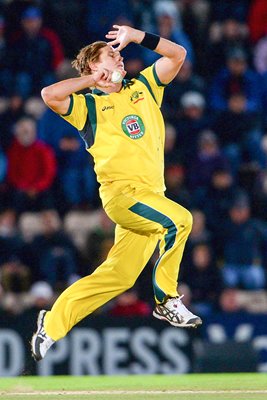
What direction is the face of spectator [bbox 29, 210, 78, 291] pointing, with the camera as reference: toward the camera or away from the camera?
toward the camera

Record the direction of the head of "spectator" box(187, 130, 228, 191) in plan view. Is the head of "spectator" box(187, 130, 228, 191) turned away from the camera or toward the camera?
toward the camera

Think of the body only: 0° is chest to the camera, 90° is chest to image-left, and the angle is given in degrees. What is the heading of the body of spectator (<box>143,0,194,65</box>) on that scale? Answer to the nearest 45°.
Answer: approximately 0°

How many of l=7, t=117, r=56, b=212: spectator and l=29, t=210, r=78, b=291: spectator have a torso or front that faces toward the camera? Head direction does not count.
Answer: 2

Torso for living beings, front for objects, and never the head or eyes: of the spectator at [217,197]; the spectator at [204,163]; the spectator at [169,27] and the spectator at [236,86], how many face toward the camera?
4

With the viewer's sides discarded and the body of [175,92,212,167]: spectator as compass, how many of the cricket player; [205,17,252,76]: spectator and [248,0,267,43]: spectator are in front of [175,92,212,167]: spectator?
1

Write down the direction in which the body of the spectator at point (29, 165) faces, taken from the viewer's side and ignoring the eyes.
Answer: toward the camera

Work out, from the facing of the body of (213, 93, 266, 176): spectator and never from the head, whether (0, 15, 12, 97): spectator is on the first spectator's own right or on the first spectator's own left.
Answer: on the first spectator's own right

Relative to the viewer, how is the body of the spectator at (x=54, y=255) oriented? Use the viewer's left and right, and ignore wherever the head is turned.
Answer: facing the viewer

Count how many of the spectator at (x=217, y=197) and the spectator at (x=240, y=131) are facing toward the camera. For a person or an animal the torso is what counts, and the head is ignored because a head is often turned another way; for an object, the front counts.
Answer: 2

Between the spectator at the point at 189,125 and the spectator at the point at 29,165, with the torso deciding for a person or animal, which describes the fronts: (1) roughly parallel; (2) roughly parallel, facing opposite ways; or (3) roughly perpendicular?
roughly parallel

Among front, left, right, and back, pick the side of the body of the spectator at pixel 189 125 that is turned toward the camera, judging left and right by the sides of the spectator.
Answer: front

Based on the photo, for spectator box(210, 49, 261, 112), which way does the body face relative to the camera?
toward the camera

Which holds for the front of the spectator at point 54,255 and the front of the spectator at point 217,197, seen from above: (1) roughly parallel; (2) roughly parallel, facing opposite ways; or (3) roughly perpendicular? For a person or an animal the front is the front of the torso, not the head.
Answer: roughly parallel

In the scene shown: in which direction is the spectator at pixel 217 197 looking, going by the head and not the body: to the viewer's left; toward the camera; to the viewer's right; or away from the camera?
toward the camera

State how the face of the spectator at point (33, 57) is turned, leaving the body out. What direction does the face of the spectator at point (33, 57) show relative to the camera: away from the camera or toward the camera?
toward the camera

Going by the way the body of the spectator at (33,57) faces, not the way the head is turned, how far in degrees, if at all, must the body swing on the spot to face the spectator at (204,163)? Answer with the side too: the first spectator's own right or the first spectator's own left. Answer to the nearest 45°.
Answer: approximately 45° to the first spectator's own left

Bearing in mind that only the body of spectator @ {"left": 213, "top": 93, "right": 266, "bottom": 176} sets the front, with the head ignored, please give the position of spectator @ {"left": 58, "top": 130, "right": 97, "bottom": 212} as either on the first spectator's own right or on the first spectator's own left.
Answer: on the first spectator's own right

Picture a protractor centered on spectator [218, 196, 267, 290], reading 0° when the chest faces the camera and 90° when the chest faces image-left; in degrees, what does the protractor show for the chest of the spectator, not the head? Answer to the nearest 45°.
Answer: approximately 0°
